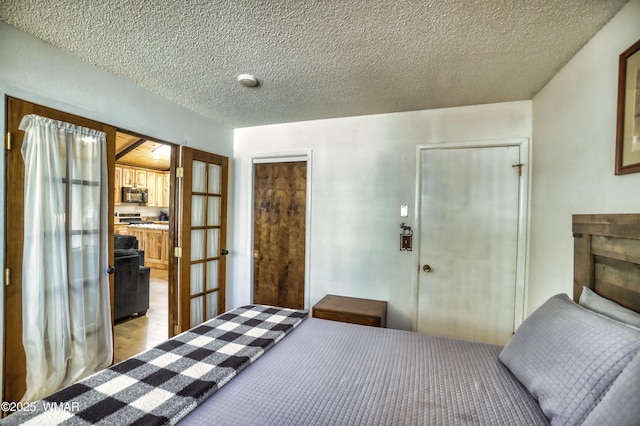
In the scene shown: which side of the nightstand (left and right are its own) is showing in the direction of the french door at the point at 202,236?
right

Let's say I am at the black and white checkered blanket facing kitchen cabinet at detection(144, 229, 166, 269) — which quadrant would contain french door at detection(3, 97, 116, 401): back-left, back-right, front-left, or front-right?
front-left

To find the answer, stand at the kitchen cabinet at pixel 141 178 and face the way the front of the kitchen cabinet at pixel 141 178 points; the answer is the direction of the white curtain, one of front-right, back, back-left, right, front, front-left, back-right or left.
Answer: front-right

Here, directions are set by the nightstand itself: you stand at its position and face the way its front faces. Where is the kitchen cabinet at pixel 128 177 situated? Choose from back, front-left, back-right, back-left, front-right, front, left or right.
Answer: back-right

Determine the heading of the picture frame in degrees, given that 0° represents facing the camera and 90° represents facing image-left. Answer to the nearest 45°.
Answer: approximately 45°

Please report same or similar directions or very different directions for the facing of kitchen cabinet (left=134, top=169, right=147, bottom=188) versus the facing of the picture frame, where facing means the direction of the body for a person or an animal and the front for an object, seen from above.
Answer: very different directions

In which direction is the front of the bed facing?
to the viewer's left

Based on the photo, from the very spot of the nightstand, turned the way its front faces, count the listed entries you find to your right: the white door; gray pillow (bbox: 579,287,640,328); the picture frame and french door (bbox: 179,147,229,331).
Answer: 1

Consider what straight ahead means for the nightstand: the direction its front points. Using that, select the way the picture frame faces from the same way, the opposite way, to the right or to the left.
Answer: to the right

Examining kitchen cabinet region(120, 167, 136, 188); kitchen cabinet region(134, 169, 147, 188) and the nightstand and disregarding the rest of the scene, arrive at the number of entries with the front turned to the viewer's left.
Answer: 0

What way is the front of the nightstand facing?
toward the camera
